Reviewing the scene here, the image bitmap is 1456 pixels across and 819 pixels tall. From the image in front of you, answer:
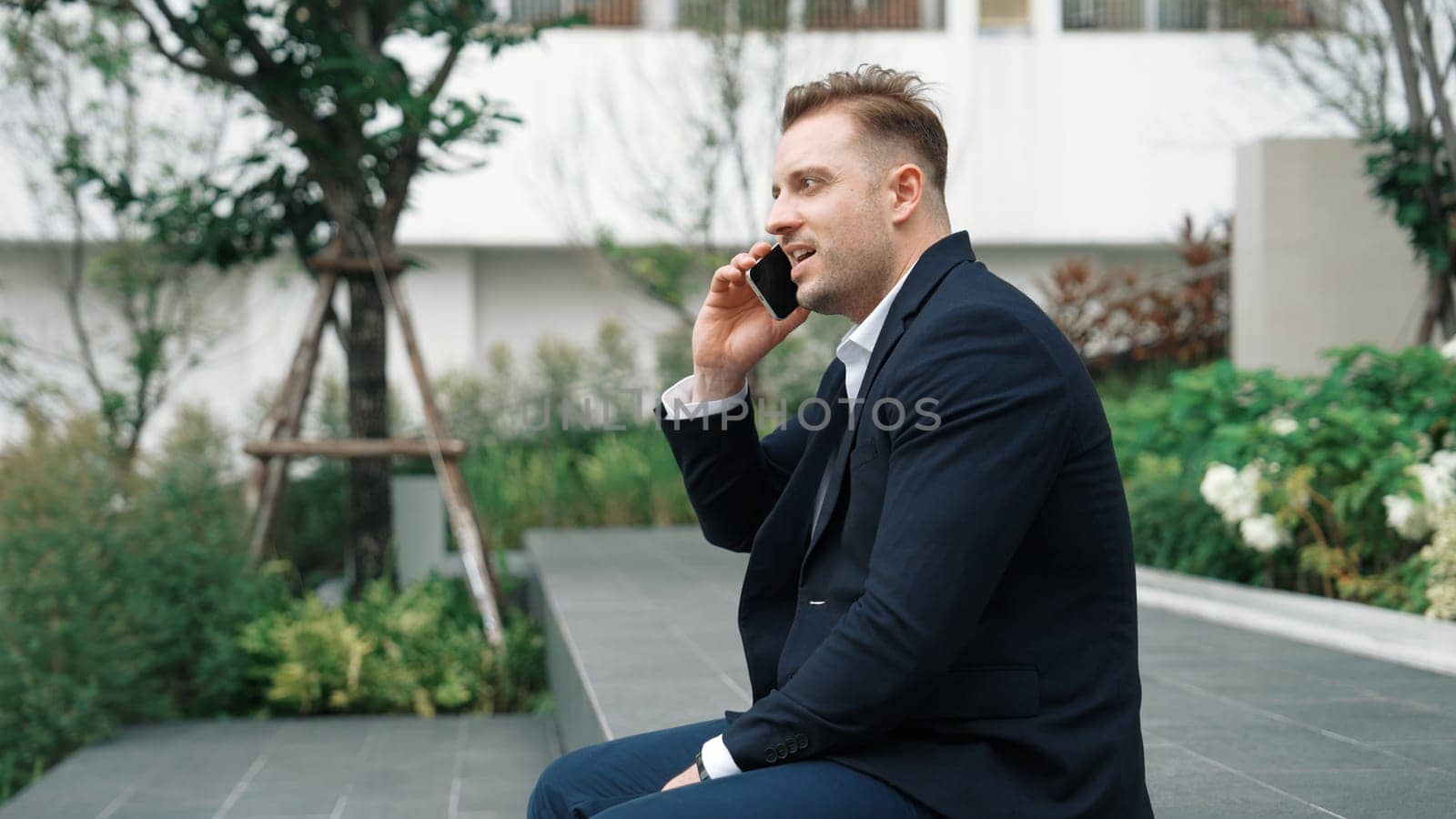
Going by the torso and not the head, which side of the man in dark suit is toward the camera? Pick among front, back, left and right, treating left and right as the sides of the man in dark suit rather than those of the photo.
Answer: left

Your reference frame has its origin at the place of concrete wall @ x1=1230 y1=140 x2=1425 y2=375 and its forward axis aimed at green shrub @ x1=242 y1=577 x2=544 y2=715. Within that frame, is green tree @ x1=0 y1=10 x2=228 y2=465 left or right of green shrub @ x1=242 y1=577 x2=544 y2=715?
right

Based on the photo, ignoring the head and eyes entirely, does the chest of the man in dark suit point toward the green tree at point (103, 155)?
no

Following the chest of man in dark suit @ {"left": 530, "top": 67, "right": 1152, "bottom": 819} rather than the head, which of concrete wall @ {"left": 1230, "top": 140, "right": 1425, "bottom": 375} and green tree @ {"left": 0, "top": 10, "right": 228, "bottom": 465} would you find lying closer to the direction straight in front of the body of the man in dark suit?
the green tree

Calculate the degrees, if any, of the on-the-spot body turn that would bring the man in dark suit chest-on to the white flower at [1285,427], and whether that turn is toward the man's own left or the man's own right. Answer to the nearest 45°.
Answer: approximately 90° to the man's own right

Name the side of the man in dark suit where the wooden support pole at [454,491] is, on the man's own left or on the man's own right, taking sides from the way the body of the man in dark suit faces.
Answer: on the man's own right

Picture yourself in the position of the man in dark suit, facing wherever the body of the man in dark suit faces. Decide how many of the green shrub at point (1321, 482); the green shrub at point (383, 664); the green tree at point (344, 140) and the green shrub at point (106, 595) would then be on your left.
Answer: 0

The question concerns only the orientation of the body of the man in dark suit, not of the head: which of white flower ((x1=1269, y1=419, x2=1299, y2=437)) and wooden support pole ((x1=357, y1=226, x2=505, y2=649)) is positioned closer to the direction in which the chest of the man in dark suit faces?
the wooden support pole

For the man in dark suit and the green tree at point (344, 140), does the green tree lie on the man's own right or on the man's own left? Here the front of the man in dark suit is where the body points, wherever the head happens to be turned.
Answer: on the man's own right

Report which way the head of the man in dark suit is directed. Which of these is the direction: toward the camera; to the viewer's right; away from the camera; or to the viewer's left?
to the viewer's left

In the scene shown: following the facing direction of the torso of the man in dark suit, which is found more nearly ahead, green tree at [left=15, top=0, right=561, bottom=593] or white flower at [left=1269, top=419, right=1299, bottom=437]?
the green tree
